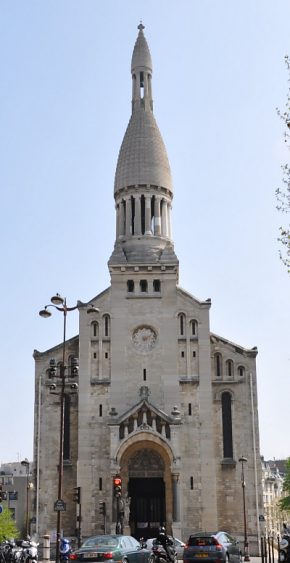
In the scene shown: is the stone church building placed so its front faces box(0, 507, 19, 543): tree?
no

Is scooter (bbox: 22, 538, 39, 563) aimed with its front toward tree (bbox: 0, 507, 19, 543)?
no

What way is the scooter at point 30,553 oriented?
toward the camera

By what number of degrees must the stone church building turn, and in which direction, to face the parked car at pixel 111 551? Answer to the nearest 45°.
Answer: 0° — it already faces it

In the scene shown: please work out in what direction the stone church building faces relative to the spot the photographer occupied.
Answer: facing the viewer

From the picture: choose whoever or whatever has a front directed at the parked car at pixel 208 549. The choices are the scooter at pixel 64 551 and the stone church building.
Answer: the stone church building

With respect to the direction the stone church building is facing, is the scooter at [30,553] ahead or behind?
ahead
